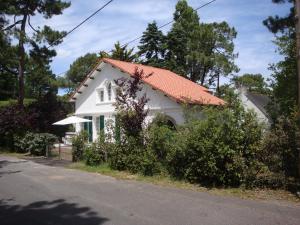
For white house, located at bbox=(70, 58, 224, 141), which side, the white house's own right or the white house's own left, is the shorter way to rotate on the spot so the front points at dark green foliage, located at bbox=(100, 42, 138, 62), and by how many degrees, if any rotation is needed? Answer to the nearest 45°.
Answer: approximately 135° to the white house's own right

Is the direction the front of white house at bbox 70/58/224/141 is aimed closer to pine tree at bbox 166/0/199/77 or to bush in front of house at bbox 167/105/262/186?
the bush in front of house

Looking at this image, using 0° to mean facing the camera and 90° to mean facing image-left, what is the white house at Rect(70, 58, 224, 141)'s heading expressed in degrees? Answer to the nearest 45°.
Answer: approximately 45°

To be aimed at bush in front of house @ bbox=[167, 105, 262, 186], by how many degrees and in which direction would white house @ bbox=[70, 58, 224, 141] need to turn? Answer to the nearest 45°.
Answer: approximately 45° to its left

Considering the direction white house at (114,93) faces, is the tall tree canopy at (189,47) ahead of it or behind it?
behind

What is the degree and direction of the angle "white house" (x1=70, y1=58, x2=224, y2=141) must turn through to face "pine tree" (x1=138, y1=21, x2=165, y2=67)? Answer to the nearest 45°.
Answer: approximately 135° to its right

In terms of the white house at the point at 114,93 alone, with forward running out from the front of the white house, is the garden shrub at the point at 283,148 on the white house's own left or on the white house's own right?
on the white house's own left

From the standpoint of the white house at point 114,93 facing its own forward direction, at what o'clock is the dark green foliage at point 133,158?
The dark green foliage is roughly at 10 o'clock from the white house.
